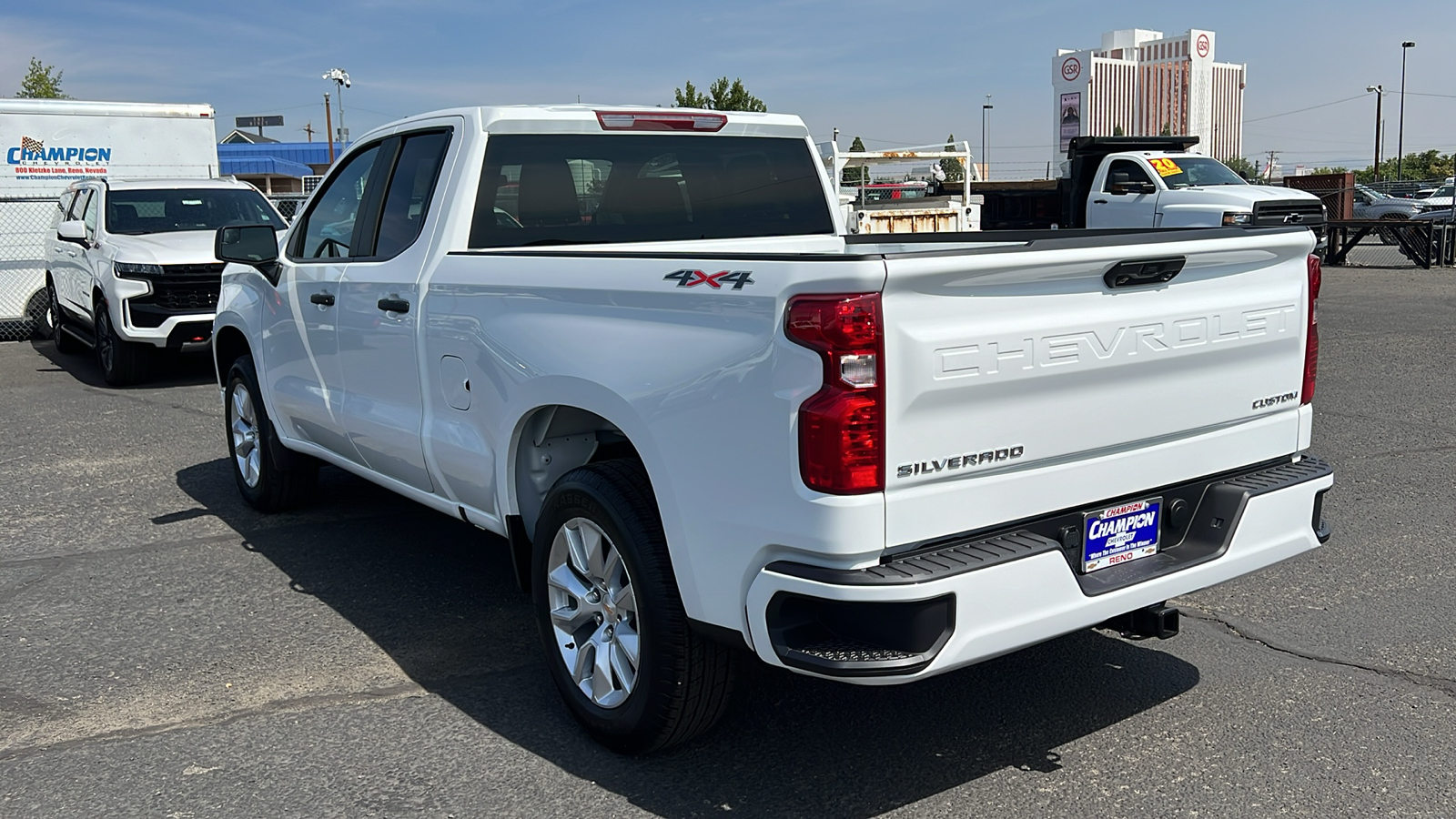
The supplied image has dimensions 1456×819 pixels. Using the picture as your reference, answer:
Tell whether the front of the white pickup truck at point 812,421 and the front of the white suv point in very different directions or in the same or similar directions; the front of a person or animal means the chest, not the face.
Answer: very different directions

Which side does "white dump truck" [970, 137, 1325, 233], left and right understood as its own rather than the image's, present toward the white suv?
right

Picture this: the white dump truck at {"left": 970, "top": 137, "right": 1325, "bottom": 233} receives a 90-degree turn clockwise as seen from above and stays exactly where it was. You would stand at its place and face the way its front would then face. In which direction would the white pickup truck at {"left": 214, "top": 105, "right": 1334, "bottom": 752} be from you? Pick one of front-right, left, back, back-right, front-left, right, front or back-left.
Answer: front-left

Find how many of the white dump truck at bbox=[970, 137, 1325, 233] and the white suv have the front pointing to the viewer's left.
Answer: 0

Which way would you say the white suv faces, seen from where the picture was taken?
facing the viewer and to the right of the viewer

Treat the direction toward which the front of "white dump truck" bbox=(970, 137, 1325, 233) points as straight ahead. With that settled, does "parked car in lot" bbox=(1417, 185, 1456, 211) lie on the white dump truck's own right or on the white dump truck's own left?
on the white dump truck's own left

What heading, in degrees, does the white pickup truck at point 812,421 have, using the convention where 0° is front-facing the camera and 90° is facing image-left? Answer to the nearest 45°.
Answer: approximately 135°

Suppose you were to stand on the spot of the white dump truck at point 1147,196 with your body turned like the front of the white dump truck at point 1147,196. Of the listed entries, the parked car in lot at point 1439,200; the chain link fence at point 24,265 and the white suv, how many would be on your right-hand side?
2

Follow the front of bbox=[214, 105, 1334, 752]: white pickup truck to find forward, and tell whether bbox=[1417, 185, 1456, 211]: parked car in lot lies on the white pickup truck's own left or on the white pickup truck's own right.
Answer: on the white pickup truck's own right

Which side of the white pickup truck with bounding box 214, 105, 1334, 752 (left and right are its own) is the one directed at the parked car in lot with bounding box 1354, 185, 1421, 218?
right
